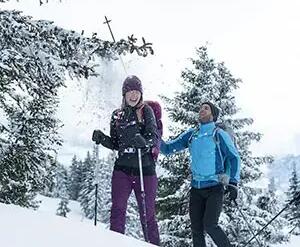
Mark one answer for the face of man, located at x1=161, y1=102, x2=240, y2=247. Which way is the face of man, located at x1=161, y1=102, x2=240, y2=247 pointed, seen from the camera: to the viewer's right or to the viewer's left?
to the viewer's left

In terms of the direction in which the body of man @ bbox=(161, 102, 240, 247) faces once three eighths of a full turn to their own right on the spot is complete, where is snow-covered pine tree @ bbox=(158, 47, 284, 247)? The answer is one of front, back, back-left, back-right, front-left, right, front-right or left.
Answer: front

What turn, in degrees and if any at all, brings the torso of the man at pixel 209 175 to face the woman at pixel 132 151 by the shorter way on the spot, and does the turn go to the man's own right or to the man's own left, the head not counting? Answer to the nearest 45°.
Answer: approximately 45° to the man's own right

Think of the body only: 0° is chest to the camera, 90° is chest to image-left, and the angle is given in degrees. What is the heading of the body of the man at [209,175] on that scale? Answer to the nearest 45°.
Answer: approximately 45°

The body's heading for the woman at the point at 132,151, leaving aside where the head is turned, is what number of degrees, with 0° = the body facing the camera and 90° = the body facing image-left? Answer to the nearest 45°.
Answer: approximately 0°

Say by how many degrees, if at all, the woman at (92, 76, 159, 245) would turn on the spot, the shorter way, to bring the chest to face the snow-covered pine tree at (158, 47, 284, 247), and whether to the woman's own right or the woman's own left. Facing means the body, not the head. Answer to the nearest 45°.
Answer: approximately 180°

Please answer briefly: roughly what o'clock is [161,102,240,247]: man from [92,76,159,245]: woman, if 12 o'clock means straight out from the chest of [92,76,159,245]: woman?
[161,102,240,247]: man is roughly at 9 o'clock from [92,76,159,245]: woman.
